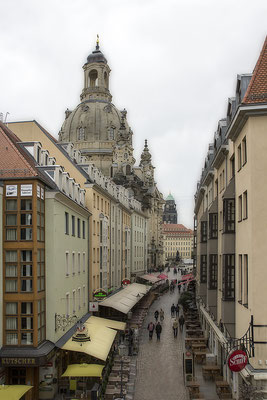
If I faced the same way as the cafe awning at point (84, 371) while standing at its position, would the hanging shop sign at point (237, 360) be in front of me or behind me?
in front

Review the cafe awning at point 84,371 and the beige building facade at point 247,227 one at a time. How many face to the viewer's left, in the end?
1

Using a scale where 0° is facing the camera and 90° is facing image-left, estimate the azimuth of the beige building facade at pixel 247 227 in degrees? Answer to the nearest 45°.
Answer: approximately 90°
